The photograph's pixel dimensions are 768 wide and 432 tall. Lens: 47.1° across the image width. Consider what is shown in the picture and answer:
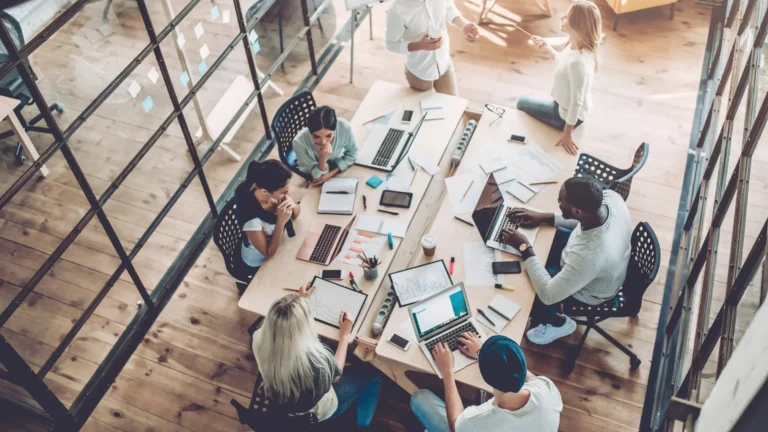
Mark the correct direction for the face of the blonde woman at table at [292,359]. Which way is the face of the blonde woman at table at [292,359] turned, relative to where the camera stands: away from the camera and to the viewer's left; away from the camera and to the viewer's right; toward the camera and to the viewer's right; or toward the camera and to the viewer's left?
away from the camera and to the viewer's right

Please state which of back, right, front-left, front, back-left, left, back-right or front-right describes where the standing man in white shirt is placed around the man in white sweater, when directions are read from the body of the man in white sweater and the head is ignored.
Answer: front-right

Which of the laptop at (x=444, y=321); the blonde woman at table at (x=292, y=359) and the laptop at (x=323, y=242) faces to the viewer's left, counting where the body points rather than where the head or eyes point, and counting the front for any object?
the laptop at (x=323, y=242)

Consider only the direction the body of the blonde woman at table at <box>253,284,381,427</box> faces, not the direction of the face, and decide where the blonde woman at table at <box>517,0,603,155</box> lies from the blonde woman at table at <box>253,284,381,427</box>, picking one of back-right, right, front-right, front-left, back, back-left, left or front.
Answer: front

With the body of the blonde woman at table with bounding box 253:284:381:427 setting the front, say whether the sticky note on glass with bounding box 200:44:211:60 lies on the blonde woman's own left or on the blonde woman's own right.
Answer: on the blonde woman's own left

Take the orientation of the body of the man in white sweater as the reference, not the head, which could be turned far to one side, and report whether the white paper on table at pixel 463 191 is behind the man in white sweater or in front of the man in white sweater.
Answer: in front

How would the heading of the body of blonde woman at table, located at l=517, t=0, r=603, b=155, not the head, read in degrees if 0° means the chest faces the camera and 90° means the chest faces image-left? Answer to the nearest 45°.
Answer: approximately 90°

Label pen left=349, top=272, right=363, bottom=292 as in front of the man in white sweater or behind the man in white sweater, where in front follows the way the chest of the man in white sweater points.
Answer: in front

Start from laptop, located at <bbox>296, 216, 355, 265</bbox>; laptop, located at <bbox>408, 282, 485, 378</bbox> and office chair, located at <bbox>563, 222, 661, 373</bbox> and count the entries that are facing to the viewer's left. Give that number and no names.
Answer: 2

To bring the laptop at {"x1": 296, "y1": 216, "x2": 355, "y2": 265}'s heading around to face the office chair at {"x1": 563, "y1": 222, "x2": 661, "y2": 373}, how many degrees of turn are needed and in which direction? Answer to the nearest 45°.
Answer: approximately 180°

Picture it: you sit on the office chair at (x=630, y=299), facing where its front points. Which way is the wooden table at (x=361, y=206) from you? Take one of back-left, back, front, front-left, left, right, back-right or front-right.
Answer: front

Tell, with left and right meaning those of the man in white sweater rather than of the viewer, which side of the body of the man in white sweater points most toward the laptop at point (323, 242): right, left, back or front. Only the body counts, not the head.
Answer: front

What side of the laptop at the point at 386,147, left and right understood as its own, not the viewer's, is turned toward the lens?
left

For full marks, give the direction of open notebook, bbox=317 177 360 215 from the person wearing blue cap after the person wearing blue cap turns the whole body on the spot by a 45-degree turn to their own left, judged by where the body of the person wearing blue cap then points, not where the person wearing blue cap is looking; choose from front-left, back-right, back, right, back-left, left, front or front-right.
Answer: front-right

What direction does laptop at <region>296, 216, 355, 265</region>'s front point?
to the viewer's left

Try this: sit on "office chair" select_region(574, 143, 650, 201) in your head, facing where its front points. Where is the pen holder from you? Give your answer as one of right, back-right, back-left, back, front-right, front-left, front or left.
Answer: front-left

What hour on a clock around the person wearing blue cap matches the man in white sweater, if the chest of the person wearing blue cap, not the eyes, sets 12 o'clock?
The man in white sweater is roughly at 2 o'clock from the person wearing blue cap.

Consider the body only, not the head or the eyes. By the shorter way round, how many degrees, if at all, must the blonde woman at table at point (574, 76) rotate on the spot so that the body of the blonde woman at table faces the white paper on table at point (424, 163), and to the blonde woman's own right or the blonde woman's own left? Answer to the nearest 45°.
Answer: approximately 45° to the blonde woman's own left

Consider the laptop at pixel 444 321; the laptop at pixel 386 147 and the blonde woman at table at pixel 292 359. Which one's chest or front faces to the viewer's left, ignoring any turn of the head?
the laptop at pixel 386 147
